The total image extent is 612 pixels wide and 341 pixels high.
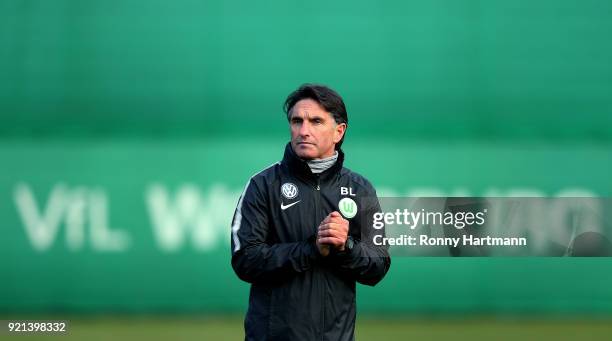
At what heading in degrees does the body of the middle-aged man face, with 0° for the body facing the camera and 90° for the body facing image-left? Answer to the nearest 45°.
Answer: approximately 0°
